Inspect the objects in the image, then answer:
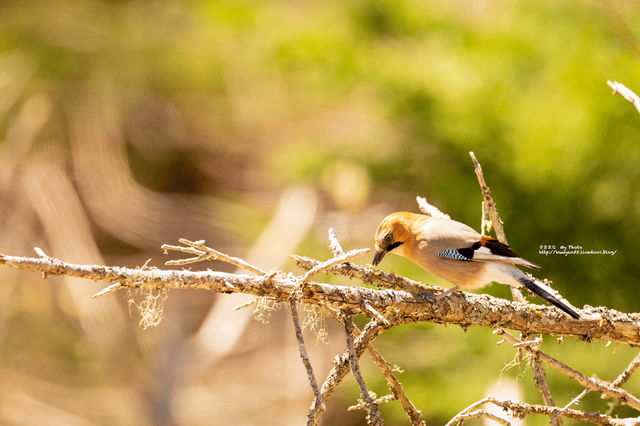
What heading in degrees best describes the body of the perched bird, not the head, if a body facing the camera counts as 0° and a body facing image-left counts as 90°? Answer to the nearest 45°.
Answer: approximately 90°
